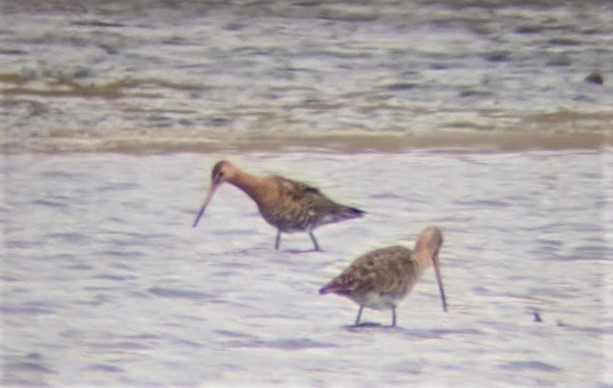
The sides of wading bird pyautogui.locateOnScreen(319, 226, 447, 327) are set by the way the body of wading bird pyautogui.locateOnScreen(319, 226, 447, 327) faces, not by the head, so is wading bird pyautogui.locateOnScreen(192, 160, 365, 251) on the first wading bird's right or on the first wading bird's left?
on the first wading bird's left

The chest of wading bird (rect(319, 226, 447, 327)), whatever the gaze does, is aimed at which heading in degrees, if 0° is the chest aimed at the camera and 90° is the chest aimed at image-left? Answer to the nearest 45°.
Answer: approximately 270°

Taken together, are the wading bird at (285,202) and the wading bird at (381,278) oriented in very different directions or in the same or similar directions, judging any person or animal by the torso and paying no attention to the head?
very different directions

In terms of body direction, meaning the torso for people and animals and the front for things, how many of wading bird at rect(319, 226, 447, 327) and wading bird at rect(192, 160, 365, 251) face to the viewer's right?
1

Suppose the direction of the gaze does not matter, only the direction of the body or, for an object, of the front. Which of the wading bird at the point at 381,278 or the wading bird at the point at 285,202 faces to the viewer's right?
the wading bird at the point at 381,278

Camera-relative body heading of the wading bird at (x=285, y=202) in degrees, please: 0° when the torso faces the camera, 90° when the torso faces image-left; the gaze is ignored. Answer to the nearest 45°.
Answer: approximately 90°

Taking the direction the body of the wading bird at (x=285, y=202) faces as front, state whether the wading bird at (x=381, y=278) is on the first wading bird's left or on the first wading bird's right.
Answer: on the first wading bird's left
